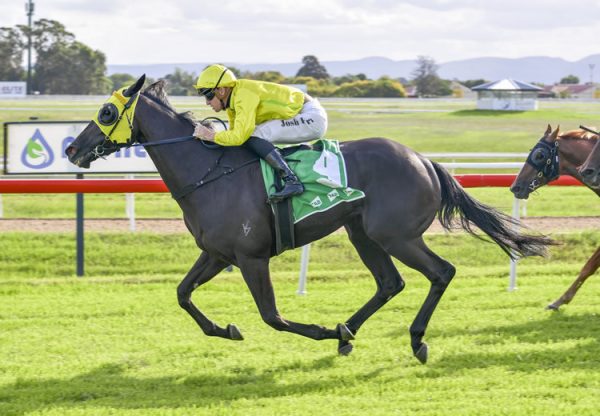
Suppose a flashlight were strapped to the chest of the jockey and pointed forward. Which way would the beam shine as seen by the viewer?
to the viewer's left

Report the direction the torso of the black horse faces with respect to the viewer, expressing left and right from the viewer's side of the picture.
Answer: facing to the left of the viewer

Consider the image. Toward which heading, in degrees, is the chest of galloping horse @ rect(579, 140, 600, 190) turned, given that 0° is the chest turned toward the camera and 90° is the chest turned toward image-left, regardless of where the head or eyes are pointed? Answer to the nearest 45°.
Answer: approximately 90°

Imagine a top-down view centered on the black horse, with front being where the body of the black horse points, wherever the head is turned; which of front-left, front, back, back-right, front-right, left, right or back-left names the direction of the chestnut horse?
back-right

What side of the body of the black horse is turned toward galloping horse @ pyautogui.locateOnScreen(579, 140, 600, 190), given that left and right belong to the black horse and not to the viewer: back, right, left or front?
back

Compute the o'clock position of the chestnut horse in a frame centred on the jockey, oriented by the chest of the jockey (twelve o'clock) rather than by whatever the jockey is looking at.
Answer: The chestnut horse is roughly at 5 o'clock from the jockey.

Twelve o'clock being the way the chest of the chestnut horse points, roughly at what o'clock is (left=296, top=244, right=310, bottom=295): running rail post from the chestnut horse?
The running rail post is roughly at 12 o'clock from the chestnut horse.

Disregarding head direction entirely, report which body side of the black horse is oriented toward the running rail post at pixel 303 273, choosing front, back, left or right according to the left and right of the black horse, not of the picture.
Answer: right

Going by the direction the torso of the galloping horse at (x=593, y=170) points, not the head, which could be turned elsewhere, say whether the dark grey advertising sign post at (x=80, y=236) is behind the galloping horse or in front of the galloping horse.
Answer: in front

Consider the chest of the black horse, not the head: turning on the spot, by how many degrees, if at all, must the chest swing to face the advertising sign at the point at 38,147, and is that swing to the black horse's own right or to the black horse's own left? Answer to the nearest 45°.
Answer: approximately 45° to the black horse's own right

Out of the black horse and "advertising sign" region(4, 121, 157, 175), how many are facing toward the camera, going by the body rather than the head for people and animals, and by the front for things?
1

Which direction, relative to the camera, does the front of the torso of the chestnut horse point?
to the viewer's left

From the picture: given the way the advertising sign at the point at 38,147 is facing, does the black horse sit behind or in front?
in front
